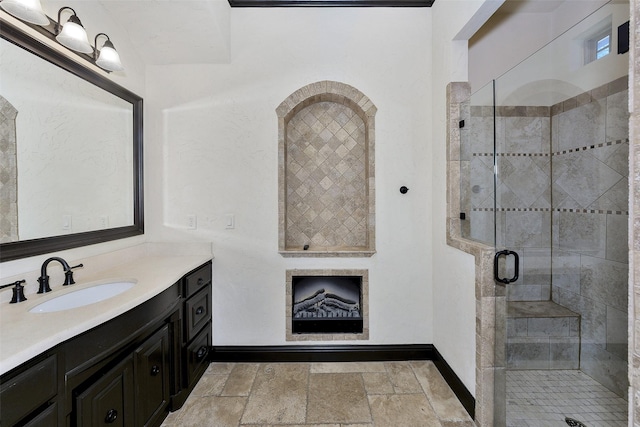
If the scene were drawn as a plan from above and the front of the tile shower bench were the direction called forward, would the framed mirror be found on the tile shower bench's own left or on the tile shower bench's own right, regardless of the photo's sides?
on the tile shower bench's own right

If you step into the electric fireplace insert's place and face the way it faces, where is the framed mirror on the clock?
The framed mirror is roughly at 2 o'clock from the electric fireplace insert.

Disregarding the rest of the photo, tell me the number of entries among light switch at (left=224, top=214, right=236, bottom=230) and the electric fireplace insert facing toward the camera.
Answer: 2

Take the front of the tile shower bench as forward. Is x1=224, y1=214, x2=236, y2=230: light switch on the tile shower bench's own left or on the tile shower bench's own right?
on the tile shower bench's own right

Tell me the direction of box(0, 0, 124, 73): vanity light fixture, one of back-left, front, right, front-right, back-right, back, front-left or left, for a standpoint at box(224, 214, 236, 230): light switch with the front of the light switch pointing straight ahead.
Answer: front-right

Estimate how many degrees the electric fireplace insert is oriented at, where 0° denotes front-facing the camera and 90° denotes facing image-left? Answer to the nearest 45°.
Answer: approximately 0°

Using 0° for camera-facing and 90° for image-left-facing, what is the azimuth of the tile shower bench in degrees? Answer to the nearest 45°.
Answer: approximately 0°

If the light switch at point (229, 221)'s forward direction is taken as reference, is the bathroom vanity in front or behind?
in front

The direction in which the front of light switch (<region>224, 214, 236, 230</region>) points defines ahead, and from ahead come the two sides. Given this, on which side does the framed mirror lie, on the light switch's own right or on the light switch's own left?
on the light switch's own right
